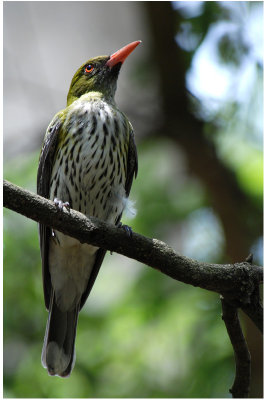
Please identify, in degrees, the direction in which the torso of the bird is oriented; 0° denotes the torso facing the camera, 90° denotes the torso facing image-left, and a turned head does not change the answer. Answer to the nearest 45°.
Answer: approximately 315°
